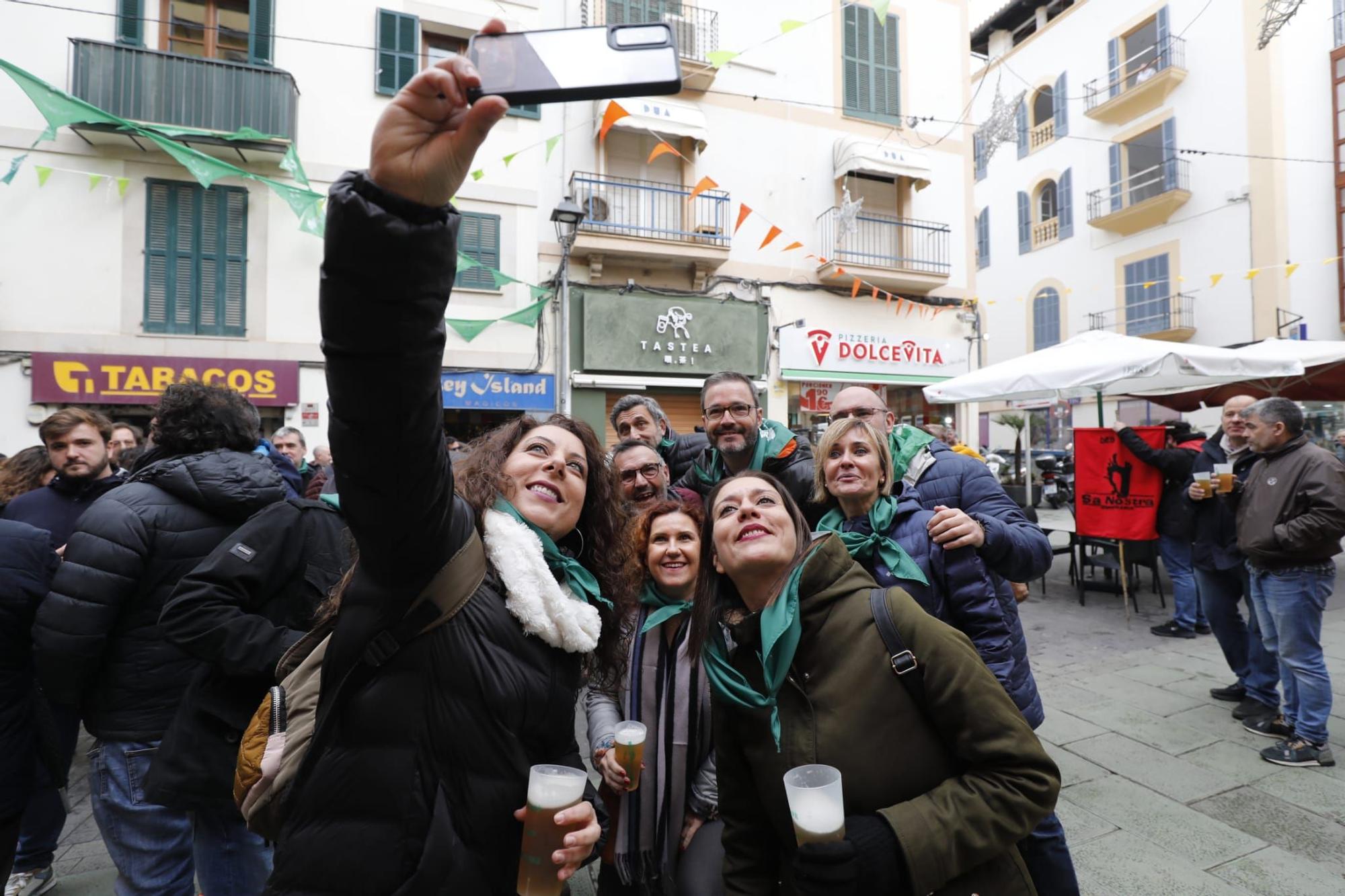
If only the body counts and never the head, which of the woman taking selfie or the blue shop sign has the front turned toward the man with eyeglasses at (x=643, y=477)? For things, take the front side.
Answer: the blue shop sign

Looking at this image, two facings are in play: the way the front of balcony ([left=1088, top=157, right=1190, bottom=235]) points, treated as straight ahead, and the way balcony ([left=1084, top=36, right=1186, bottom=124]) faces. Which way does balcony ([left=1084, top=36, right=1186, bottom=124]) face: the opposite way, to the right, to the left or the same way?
the same way

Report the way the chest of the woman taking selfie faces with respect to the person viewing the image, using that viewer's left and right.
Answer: facing the viewer and to the right of the viewer

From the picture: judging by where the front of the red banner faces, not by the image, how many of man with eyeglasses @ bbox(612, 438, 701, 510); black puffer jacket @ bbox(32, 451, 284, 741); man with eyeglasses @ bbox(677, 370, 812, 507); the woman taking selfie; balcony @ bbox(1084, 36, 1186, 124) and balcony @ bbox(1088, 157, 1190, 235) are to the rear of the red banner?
2

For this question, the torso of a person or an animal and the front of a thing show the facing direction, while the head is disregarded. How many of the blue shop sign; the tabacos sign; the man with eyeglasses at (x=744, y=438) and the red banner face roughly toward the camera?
4

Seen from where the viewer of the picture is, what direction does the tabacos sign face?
facing the viewer

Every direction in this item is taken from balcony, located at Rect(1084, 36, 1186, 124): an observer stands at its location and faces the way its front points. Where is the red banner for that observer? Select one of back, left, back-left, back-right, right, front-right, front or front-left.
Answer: front-left

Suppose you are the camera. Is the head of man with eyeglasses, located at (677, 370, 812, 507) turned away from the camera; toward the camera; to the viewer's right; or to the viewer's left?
toward the camera

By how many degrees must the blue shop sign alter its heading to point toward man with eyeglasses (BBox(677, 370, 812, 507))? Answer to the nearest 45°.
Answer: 0° — it already faces them

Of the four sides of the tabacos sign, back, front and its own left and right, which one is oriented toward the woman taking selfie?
front

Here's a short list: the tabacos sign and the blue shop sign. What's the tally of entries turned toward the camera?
2

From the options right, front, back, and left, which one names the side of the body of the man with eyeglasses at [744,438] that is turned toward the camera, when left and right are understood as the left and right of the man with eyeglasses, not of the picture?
front

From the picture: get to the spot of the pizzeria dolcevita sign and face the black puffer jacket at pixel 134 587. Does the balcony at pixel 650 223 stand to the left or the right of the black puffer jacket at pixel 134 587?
right

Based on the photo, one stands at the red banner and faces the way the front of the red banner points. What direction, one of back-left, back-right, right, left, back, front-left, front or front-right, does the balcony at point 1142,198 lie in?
back

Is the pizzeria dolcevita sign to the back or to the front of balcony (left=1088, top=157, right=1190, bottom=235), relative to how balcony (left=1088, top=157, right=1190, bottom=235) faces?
to the front

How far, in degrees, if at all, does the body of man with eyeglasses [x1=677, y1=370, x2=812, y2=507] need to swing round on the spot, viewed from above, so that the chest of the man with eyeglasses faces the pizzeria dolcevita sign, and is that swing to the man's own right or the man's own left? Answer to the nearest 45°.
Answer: approximately 180°
